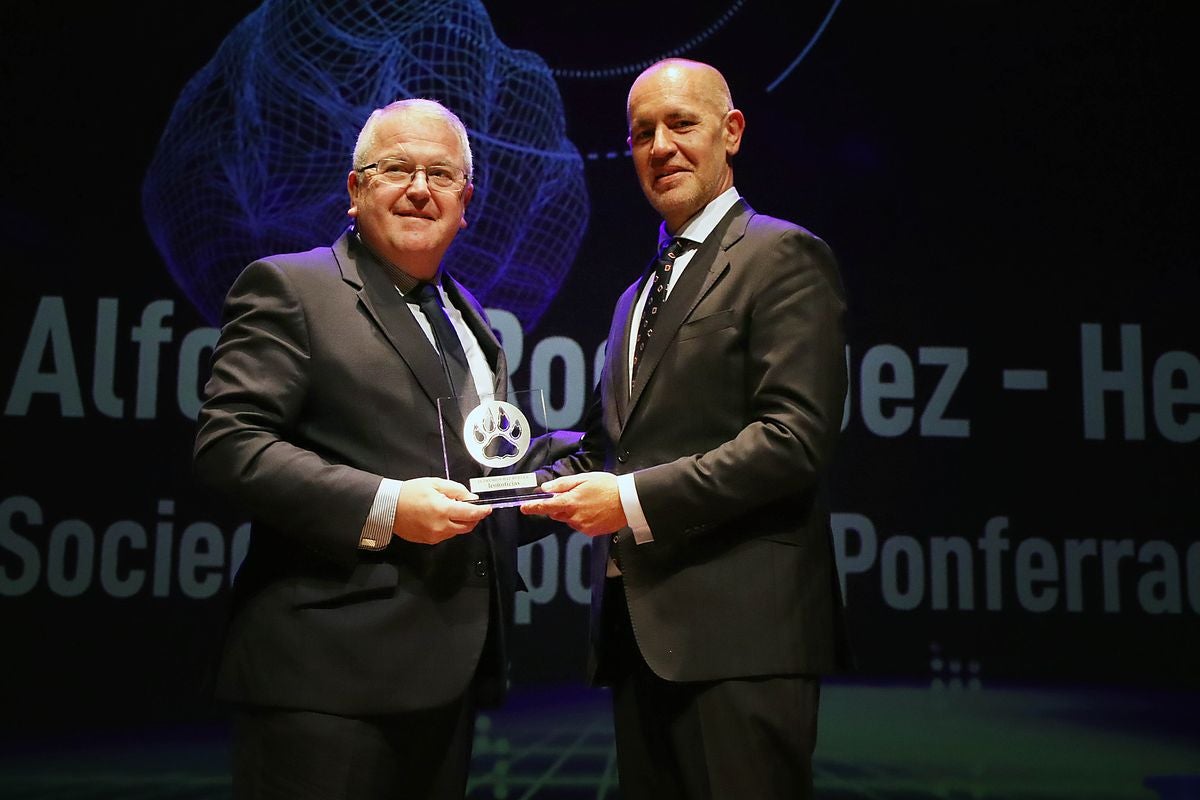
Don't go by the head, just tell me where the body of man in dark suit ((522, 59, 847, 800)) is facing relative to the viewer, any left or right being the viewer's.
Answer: facing the viewer and to the left of the viewer

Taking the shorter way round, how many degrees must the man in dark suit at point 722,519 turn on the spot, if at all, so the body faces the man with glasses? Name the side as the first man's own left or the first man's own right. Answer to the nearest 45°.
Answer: approximately 45° to the first man's own right

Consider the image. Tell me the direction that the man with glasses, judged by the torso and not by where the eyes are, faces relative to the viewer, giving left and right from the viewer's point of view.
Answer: facing the viewer and to the right of the viewer

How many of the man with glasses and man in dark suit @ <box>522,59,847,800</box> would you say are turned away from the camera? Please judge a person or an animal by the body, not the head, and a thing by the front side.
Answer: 0

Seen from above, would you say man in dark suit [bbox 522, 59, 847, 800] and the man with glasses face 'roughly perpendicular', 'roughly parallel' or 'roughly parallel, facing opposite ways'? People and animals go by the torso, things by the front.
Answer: roughly perpendicular

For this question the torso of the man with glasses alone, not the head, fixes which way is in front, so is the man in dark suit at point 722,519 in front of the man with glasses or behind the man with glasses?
in front
